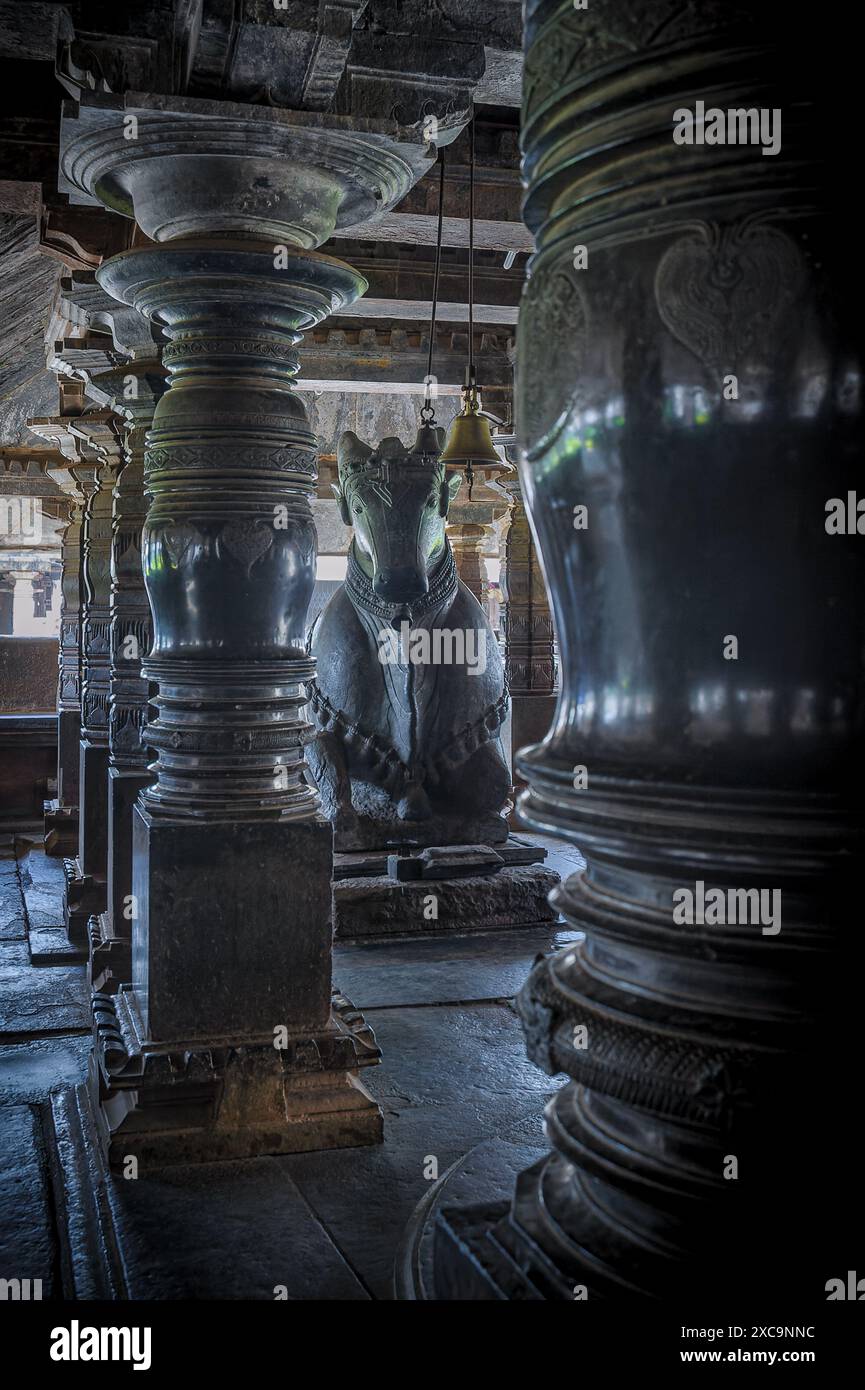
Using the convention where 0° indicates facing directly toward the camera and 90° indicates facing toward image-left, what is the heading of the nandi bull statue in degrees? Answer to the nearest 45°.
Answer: approximately 0°

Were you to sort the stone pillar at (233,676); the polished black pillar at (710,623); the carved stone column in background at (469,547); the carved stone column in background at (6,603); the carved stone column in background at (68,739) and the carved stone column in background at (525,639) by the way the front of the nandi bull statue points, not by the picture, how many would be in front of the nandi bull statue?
2

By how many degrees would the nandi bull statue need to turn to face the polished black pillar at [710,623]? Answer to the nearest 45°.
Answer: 0° — it already faces it

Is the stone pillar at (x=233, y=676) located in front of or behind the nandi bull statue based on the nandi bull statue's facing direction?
in front

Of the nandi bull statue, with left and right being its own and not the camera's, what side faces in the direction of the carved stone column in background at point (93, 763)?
right

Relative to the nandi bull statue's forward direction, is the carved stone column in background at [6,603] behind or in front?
behind

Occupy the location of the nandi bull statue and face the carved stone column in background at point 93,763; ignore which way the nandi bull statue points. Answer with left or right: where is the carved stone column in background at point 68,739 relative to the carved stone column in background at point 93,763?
right

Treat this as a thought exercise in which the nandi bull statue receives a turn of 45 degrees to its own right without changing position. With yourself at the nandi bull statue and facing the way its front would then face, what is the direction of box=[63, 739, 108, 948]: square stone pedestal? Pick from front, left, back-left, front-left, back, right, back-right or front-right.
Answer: front-right

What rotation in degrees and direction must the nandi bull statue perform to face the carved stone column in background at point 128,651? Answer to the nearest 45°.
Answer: approximately 45° to its right

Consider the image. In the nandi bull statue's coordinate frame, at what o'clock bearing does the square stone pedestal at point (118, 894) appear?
The square stone pedestal is roughly at 1 o'clock from the nandi bull statue.

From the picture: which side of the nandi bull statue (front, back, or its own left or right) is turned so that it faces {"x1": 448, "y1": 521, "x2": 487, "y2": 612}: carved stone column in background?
back
